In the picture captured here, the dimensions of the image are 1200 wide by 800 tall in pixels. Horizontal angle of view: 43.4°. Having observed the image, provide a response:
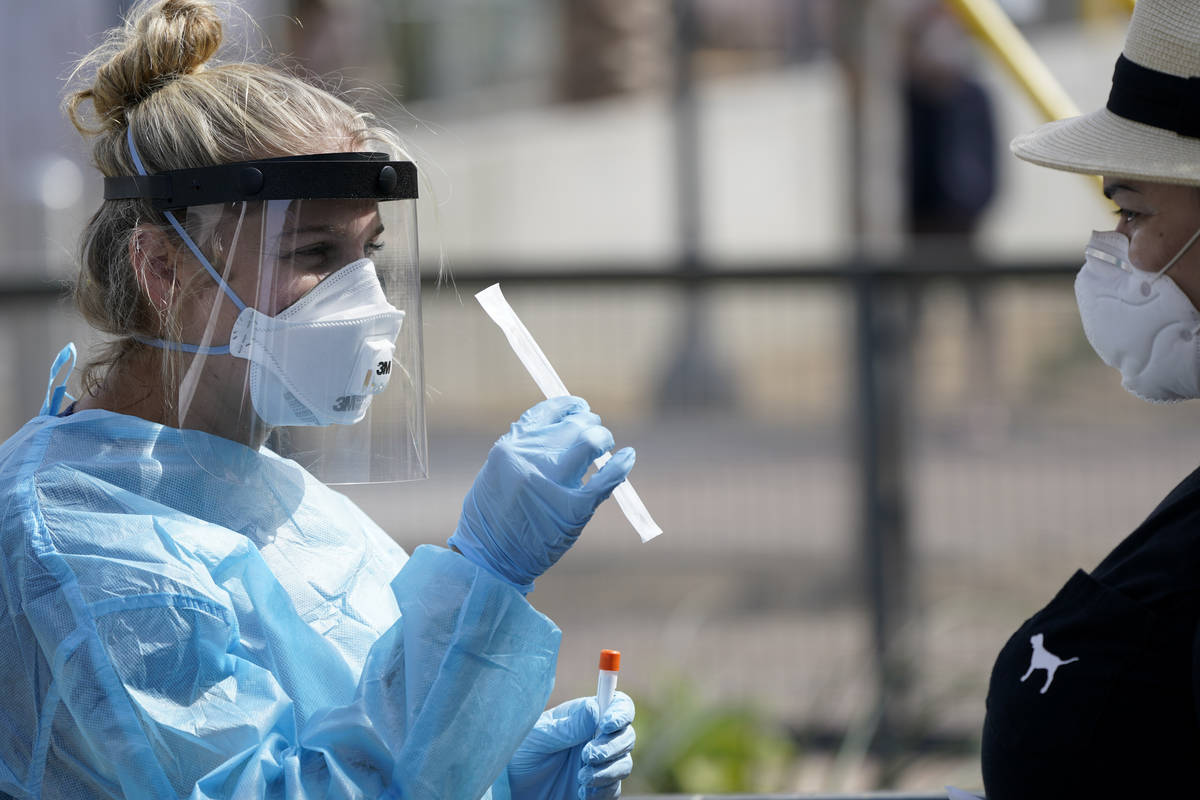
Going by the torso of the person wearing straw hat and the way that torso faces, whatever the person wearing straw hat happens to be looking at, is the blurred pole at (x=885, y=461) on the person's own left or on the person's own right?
on the person's own right

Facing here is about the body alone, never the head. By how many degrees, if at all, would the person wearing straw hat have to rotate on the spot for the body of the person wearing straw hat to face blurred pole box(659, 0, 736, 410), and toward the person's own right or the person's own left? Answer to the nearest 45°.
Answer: approximately 90° to the person's own right

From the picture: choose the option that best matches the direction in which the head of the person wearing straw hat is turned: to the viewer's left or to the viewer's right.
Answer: to the viewer's left

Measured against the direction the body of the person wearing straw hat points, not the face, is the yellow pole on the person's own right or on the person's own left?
on the person's own right

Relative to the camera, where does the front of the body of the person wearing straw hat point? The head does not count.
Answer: to the viewer's left
